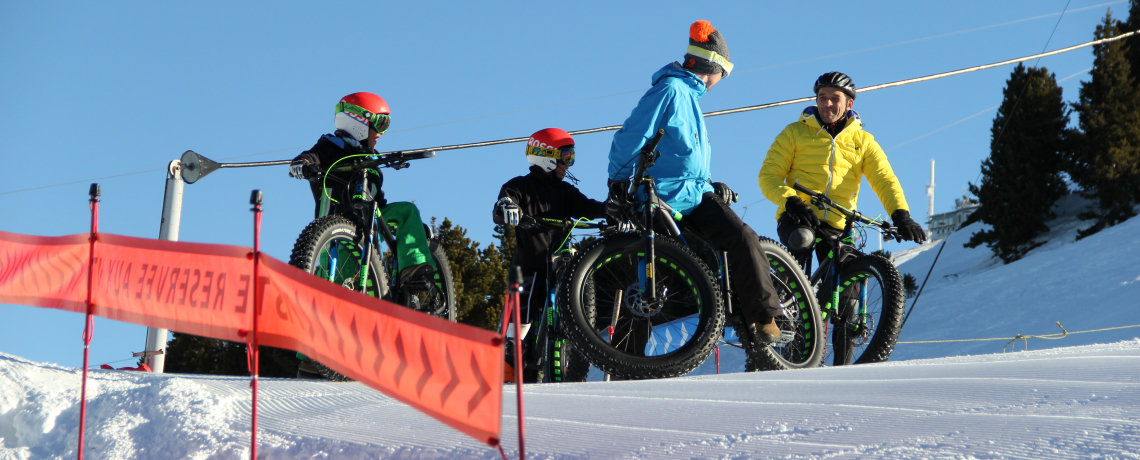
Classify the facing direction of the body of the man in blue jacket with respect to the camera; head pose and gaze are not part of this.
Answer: to the viewer's right

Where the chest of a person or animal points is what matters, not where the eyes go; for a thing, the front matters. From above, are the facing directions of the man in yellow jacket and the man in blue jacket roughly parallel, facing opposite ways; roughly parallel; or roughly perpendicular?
roughly perpendicular

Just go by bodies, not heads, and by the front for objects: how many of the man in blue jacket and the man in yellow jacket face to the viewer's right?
1

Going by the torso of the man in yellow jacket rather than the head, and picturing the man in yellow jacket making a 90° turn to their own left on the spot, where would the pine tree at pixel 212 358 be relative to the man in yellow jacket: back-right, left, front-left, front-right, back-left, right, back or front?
back-left

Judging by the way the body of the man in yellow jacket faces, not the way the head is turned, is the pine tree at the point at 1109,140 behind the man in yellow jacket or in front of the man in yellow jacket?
behind

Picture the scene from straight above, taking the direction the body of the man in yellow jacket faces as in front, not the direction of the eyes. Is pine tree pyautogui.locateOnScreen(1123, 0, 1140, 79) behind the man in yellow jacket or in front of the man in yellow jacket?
behind

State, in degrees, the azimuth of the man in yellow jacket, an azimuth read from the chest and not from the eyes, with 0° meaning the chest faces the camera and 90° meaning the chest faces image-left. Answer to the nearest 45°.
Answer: approximately 0°

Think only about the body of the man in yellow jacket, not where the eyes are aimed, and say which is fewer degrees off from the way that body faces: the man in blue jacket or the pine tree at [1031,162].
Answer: the man in blue jacket

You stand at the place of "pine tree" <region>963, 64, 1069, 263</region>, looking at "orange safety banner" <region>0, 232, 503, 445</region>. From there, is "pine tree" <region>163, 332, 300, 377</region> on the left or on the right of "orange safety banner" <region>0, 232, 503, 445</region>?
right
